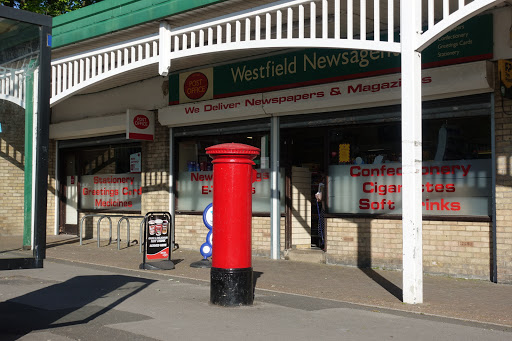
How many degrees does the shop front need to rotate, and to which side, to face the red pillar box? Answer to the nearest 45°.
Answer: approximately 45° to its left

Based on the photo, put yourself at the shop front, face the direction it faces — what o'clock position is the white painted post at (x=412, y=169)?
The white painted post is roughly at 10 o'clock from the shop front.

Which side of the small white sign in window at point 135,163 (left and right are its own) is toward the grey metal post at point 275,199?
left

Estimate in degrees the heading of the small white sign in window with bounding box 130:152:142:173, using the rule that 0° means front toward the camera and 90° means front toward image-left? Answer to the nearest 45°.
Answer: approximately 45°

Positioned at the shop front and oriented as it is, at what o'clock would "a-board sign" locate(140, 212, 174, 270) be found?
a-board sign is roughly at 1 o'clock from shop front.

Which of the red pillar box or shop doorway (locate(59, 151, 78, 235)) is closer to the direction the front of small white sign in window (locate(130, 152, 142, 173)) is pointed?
the red pillar box

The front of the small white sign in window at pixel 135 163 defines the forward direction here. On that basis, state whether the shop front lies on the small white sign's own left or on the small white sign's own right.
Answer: on the small white sign's own left

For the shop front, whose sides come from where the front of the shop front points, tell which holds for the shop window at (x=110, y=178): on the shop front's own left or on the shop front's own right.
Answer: on the shop front's own right

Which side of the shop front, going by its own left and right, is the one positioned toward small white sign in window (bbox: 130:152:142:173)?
right

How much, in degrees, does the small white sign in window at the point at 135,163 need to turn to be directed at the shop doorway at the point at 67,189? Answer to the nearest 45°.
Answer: approximately 90° to its right

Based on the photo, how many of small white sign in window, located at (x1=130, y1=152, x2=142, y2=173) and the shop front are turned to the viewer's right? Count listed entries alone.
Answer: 0
